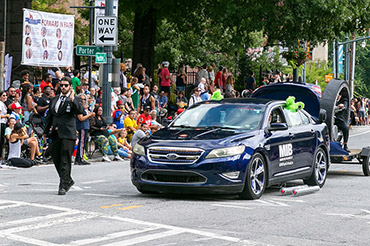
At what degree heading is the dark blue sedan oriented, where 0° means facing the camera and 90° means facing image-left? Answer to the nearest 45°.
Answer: approximately 45°

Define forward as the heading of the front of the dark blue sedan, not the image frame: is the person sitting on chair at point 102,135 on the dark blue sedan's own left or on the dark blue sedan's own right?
on the dark blue sedan's own right

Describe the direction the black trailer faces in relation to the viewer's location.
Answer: facing the viewer and to the left of the viewer

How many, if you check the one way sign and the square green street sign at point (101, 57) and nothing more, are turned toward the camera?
2

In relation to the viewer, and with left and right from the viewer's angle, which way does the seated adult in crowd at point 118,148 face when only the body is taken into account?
facing the viewer and to the right of the viewer
